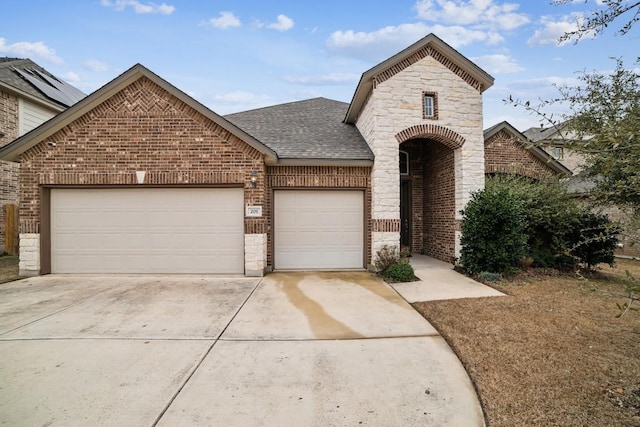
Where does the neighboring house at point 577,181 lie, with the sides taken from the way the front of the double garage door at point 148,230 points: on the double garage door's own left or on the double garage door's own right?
on the double garage door's own left

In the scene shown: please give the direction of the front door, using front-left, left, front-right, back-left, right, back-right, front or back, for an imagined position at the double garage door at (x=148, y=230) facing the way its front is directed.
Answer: left

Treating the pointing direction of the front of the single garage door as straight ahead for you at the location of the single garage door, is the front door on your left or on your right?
on your left

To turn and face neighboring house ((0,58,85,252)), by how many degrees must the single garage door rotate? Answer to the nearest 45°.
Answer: approximately 90° to its right

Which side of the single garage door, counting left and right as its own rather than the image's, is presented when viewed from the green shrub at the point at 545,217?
left

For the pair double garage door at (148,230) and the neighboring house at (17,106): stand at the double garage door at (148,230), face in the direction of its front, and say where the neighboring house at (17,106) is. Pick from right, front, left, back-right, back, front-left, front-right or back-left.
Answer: back-right

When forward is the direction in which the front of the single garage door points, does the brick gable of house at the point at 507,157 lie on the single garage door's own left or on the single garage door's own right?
on the single garage door's own left

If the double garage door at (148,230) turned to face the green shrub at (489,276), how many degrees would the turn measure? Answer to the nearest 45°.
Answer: approximately 45° to its left

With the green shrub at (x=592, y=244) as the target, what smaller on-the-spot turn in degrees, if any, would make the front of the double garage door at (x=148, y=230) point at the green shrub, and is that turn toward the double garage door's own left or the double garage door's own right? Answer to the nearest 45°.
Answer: approximately 90° to the double garage door's own left

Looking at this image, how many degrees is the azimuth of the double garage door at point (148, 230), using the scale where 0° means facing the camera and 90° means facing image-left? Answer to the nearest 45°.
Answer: approximately 0°

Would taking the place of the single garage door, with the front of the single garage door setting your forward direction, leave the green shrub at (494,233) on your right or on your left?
on your left

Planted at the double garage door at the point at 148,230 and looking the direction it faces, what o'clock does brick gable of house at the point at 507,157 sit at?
The brick gable of house is roughly at 9 o'clock from the double garage door.
